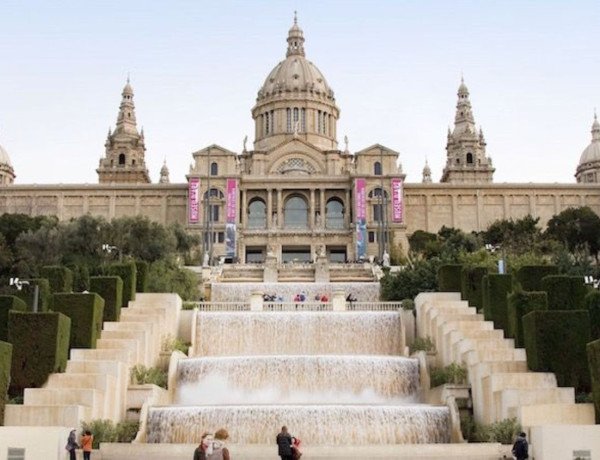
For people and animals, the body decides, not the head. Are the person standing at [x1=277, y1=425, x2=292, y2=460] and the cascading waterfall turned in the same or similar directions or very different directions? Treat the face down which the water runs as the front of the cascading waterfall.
very different directions

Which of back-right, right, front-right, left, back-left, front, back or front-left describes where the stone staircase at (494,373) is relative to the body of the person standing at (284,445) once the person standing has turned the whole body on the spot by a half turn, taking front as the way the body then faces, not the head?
back-left

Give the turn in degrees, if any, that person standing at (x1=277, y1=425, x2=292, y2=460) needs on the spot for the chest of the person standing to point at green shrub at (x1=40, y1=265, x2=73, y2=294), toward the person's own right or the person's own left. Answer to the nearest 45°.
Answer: approximately 45° to the person's own left

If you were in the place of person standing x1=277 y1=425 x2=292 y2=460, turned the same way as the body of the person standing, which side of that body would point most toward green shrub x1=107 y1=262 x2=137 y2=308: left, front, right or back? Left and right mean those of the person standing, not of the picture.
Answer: front

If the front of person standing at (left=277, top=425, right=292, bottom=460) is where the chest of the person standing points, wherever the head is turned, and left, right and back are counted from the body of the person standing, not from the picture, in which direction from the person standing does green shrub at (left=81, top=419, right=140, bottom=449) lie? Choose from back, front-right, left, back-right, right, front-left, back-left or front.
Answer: front-left

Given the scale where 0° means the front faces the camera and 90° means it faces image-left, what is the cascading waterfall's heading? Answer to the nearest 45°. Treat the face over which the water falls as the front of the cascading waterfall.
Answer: approximately 0°

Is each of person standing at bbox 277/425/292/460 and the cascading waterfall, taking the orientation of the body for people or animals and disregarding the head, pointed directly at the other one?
yes

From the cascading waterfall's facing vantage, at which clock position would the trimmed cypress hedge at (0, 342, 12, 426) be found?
The trimmed cypress hedge is roughly at 2 o'clock from the cascading waterfall.

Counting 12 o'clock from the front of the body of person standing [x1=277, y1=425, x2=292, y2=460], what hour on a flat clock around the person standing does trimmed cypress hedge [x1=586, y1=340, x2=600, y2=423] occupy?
The trimmed cypress hedge is roughly at 2 o'clock from the person standing.

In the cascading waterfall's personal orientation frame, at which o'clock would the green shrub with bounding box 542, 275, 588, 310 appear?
The green shrub is roughly at 9 o'clock from the cascading waterfall.

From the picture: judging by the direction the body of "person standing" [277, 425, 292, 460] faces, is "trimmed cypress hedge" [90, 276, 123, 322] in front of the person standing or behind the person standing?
in front

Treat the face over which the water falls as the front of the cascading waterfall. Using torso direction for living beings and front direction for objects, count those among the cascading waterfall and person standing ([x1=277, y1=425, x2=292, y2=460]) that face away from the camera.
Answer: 1

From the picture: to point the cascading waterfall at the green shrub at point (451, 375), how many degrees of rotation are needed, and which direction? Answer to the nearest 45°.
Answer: approximately 90° to its left

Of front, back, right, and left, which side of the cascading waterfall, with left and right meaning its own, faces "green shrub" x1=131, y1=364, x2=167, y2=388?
right

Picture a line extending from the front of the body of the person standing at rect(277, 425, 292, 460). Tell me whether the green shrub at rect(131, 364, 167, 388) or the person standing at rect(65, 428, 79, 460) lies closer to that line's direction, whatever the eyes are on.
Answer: the green shrub

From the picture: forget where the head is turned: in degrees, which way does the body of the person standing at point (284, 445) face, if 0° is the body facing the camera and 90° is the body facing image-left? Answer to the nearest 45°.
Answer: approximately 180°
